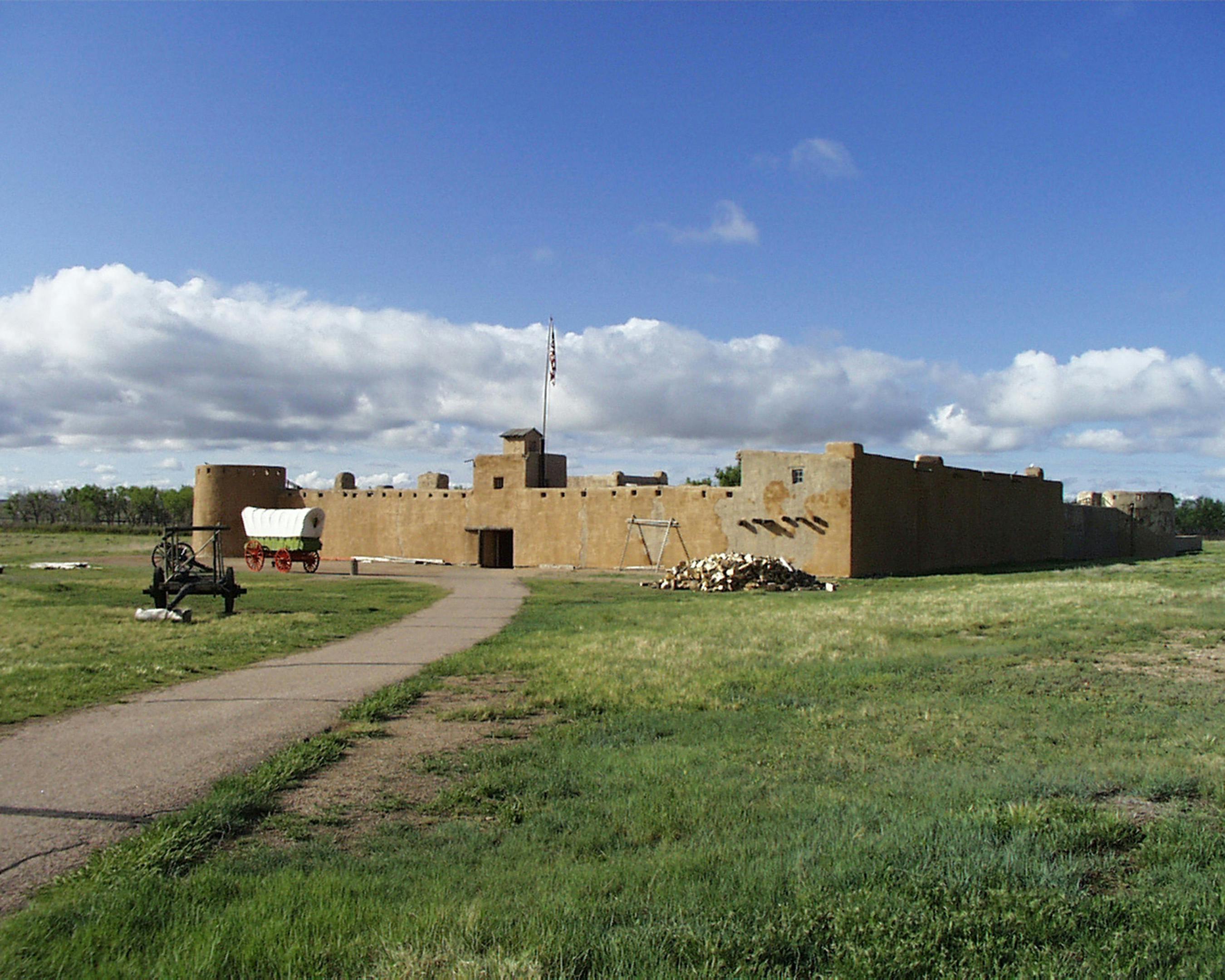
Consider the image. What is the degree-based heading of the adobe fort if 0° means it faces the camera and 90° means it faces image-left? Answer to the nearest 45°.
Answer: approximately 45°

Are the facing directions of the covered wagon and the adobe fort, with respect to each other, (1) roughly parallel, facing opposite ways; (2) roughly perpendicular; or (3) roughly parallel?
roughly perpendicular
